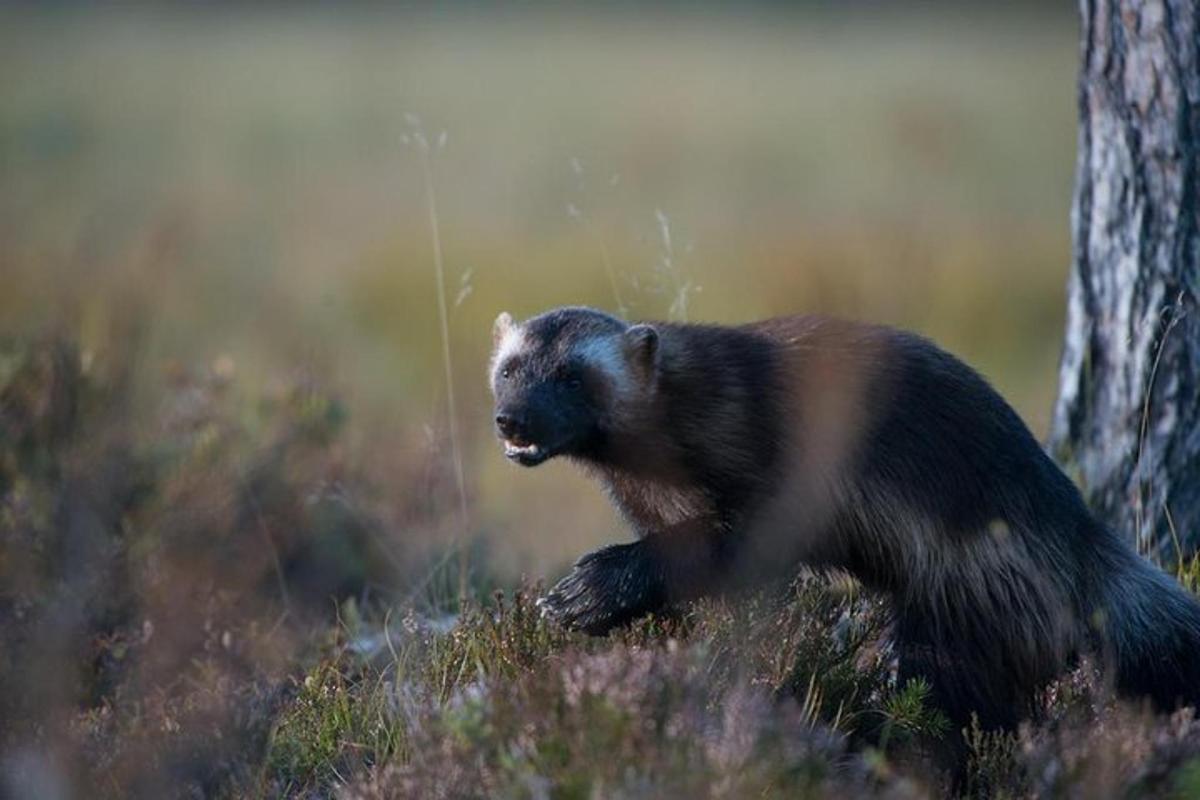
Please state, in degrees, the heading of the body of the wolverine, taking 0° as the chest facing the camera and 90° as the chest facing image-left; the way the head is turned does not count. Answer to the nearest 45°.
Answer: approximately 90°

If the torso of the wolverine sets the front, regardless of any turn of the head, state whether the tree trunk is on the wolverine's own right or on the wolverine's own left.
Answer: on the wolverine's own right
